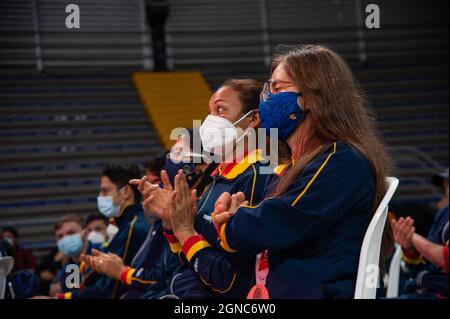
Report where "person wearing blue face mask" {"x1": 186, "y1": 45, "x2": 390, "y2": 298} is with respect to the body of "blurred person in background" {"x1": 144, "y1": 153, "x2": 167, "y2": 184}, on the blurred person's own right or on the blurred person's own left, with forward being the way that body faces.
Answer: on the blurred person's own left

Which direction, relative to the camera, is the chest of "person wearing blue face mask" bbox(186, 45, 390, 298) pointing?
to the viewer's left

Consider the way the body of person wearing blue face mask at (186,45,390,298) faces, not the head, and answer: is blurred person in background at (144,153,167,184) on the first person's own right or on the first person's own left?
on the first person's own right

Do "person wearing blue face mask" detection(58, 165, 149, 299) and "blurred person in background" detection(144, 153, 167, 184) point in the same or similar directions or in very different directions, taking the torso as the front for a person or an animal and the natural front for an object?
same or similar directions

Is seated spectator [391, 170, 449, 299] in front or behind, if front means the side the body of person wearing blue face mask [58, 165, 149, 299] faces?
behind

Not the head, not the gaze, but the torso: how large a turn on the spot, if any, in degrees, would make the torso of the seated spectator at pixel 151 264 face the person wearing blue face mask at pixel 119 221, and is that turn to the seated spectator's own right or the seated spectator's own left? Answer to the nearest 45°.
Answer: approximately 90° to the seated spectator's own right

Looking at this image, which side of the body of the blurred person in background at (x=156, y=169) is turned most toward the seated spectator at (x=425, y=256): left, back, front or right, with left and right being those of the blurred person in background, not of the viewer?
back

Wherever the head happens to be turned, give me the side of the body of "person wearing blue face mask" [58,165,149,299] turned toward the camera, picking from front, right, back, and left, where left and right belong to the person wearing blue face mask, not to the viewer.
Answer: left

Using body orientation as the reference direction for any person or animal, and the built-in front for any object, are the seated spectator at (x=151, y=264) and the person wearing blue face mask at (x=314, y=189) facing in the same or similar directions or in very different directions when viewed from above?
same or similar directions

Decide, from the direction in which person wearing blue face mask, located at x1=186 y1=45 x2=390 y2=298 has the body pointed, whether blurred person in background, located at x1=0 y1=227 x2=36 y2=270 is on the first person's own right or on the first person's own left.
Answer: on the first person's own right

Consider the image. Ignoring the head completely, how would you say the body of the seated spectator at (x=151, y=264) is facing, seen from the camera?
to the viewer's left

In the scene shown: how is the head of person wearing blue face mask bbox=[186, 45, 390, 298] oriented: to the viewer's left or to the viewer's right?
to the viewer's left

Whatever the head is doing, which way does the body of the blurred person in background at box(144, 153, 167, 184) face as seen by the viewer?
to the viewer's left
